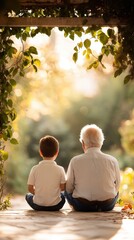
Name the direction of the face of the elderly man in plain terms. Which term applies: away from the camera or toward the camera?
away from the camera

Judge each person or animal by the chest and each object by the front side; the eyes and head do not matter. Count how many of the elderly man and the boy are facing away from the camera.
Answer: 2

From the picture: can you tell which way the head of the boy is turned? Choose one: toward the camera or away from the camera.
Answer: away from the camera

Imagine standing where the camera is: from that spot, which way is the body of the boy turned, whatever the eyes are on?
away from the camera

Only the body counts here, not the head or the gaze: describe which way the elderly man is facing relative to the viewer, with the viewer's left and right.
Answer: facing away from the viewer
